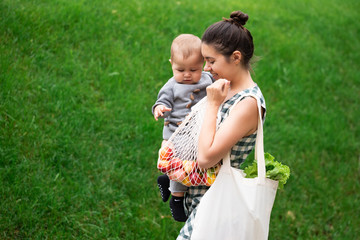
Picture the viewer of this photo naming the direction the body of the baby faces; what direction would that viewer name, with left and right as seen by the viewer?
facing the viewer

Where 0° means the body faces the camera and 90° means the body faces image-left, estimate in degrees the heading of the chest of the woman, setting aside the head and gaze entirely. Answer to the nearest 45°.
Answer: approximately 90°
